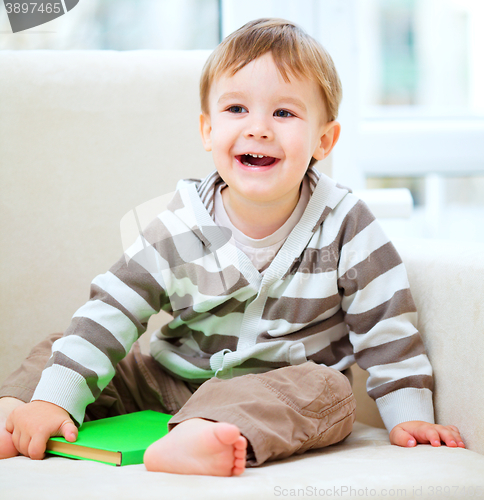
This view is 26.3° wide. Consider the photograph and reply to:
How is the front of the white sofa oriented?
toward the camera
